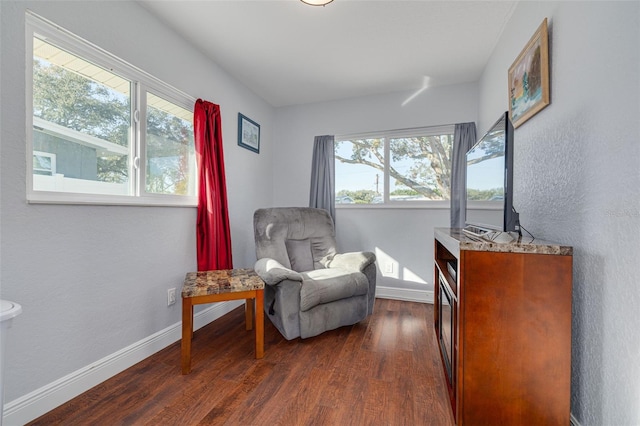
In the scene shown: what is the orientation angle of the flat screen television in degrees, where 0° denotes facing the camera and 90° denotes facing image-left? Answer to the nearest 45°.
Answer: approximately 90°

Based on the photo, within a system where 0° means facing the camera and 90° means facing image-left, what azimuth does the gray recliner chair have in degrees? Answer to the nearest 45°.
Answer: approximately 315°

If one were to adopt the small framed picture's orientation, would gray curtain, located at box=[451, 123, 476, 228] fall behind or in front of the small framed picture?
in front

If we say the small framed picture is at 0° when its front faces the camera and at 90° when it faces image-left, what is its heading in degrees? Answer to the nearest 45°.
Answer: approximately 315°

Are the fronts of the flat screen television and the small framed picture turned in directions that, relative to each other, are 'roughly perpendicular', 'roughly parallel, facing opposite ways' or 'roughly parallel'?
roughly parallel, facing opposite ways

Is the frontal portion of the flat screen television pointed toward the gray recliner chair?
yes

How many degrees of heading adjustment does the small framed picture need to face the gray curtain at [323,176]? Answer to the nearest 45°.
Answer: approximately 45° to its left

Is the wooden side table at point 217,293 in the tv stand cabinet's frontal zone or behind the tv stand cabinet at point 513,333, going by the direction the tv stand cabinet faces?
frontal zone

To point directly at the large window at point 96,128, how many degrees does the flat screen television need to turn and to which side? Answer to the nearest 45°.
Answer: approximately 45° to its left

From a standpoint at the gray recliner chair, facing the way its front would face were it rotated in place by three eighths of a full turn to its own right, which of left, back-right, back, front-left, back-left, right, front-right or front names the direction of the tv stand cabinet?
back-left

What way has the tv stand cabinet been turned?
to the viewer's left

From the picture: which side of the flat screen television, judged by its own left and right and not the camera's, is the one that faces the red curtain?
front

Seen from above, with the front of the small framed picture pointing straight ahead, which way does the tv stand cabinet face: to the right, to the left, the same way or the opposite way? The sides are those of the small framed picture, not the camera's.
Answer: the opposite way

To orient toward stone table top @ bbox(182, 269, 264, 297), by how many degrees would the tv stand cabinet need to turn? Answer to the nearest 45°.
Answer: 0° — it already faces it
